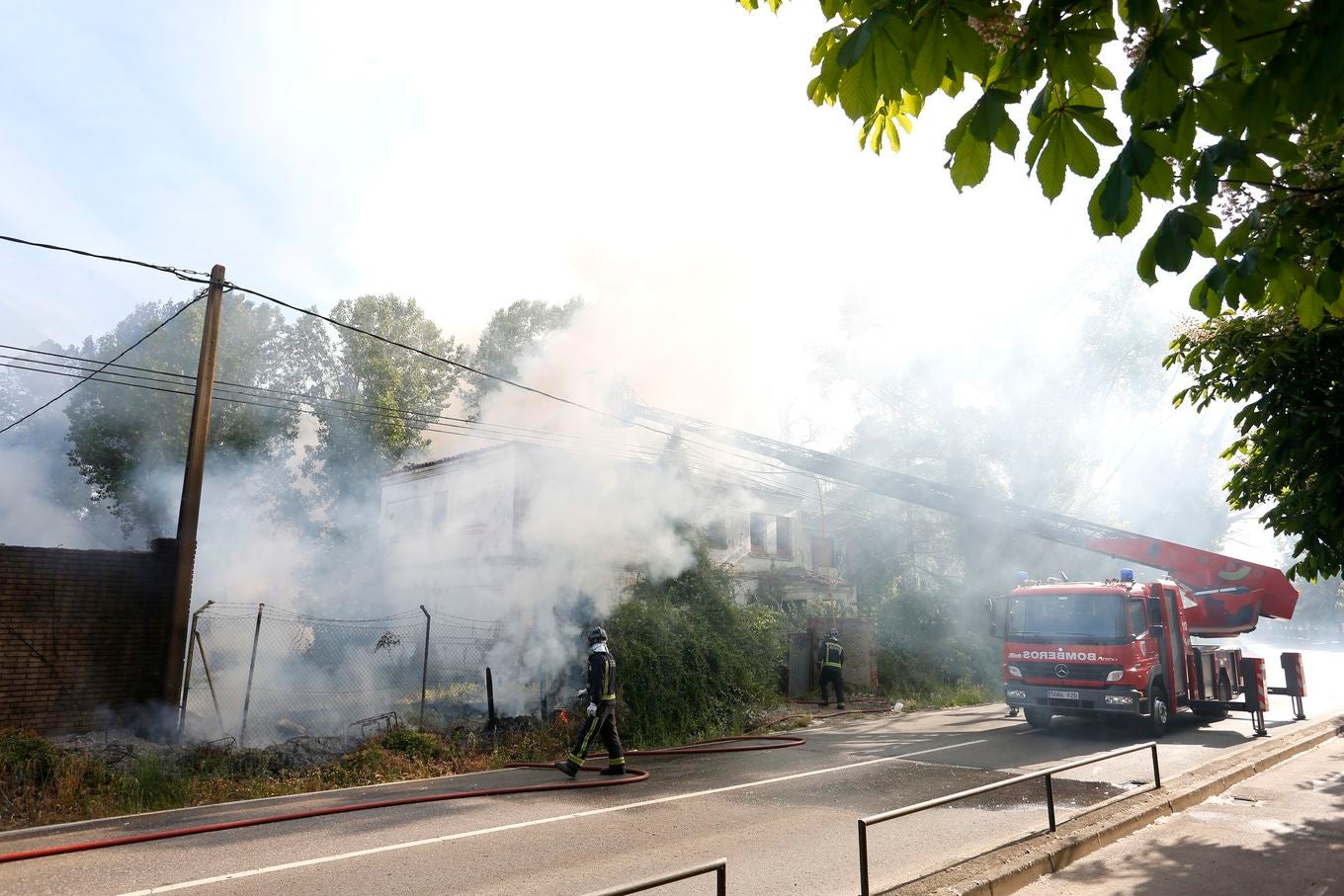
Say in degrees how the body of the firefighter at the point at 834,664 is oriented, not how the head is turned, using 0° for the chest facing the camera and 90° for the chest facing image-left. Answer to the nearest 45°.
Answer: approximately 180°

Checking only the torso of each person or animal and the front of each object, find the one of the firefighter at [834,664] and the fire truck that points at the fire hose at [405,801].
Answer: the fire truck

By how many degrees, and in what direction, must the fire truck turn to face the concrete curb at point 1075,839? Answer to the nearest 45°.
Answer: approximately 45° to its left

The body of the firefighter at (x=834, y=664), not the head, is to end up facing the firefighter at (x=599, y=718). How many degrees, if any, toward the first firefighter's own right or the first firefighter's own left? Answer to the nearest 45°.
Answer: approximately 180°

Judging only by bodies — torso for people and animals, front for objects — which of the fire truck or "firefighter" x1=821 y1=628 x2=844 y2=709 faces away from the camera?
the firefighter

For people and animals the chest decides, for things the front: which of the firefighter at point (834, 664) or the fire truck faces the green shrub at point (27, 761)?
the fire truck

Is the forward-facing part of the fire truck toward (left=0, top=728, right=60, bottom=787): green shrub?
yes

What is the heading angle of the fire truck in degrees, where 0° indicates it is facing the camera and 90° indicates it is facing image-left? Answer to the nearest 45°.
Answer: approximately 45°

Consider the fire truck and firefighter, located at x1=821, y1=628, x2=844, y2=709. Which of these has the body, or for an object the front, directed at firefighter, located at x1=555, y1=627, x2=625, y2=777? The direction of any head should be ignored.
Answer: the fire truck

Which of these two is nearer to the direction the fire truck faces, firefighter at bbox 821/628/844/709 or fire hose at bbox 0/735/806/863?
the fire hose

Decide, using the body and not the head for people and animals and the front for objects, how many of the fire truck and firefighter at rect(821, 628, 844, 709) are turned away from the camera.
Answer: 1
